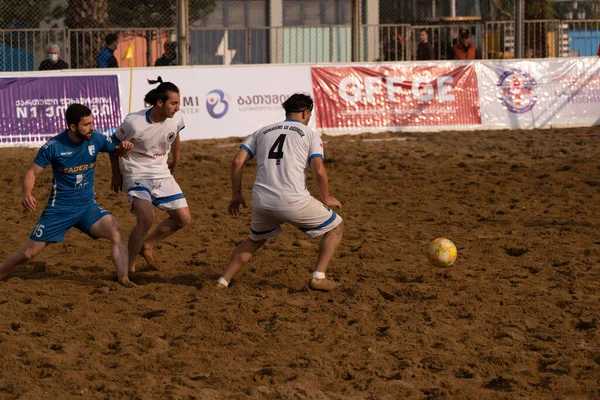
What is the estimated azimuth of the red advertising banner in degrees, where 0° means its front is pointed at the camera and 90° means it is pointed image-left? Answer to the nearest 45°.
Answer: approximately 0°

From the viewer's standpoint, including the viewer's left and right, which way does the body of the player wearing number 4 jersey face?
facing away from the viewer and to the right of the viewer

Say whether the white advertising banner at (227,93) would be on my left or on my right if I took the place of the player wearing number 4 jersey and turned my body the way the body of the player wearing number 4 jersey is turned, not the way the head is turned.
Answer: on my left

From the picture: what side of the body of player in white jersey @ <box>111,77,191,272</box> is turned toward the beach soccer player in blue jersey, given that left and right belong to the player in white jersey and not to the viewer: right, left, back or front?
right
